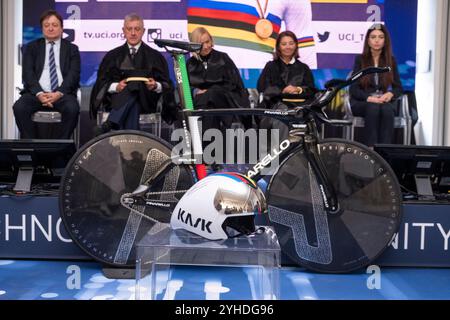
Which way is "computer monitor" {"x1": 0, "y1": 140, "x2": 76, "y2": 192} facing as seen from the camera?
away from the camera

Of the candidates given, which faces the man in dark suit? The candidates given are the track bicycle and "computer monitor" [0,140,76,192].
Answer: the computer monitor

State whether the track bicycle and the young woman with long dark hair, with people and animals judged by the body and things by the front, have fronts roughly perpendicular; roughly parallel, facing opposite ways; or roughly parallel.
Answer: roughly perpendicular

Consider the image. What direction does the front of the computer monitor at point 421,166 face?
away from the camera

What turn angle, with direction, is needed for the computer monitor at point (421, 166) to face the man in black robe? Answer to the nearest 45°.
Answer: approximately 90° to its left

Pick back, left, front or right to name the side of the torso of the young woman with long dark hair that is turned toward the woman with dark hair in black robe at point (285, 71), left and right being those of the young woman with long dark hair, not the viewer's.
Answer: right

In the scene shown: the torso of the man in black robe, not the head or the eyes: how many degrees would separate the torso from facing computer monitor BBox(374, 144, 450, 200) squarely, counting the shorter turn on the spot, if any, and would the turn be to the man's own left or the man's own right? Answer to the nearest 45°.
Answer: approximately 45° to the man's own left

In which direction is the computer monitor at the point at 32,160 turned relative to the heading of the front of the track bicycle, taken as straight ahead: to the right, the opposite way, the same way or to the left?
to the left

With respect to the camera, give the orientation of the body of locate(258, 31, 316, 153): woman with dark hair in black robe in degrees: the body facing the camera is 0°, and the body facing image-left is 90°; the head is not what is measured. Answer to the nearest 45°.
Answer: approximately 0°

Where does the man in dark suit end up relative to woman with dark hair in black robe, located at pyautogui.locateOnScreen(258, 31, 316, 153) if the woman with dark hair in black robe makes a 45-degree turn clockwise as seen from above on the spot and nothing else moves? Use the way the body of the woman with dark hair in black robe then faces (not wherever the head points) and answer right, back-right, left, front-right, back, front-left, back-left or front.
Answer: front-right

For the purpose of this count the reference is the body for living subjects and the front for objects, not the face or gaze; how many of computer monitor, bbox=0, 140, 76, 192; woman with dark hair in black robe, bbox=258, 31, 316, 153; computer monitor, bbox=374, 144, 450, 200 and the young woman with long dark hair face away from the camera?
2

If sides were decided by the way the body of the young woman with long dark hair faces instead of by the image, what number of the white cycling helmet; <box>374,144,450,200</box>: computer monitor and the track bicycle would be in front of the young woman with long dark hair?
3
